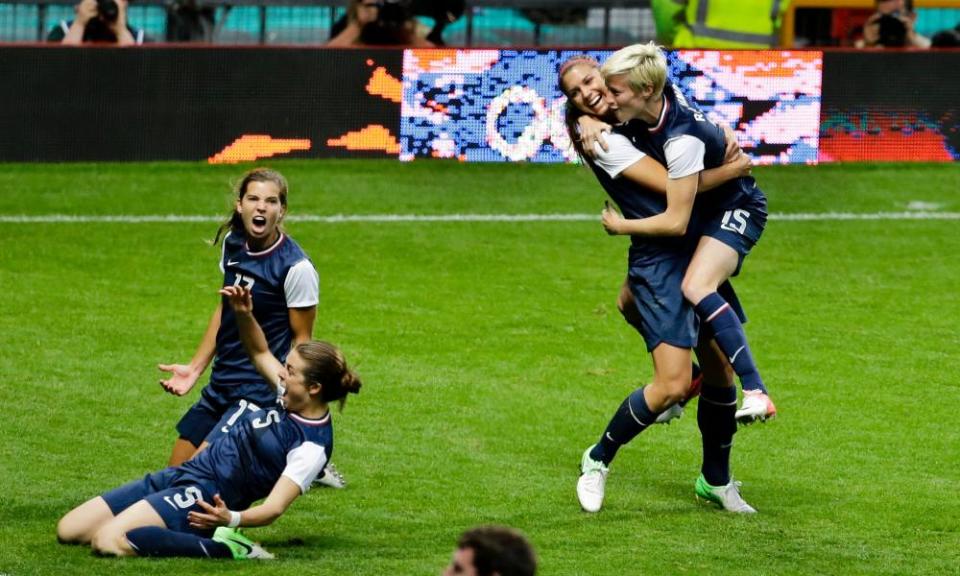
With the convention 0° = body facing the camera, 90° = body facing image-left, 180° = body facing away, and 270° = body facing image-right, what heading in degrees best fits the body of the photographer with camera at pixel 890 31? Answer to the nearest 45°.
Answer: approximately 0°

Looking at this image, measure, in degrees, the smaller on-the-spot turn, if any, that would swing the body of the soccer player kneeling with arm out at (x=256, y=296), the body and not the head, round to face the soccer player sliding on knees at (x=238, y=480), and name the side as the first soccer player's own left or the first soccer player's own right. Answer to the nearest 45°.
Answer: approximately 45° to the first soccer player's own left

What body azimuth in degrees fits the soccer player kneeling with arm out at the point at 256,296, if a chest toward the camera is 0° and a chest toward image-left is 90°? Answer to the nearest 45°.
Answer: approximately 45°

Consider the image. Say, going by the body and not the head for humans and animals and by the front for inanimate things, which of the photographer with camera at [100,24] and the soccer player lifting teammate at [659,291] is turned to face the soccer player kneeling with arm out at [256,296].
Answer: the photographer with camera

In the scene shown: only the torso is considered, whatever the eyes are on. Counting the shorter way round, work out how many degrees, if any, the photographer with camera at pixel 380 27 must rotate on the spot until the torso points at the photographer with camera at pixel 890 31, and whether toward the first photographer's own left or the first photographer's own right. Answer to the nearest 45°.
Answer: approximately 90° to the first photographer's own left

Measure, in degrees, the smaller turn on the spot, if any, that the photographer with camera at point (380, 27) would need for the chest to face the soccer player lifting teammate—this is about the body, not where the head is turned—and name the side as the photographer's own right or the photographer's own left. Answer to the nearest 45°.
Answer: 0° — they already face them

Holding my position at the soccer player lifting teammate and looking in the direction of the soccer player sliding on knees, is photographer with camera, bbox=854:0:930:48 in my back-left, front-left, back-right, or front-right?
back-right

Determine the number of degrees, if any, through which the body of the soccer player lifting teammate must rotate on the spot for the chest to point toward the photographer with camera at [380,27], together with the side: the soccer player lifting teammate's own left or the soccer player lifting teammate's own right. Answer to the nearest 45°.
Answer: approximately 135° to the soccer player lifting teammate's own left
